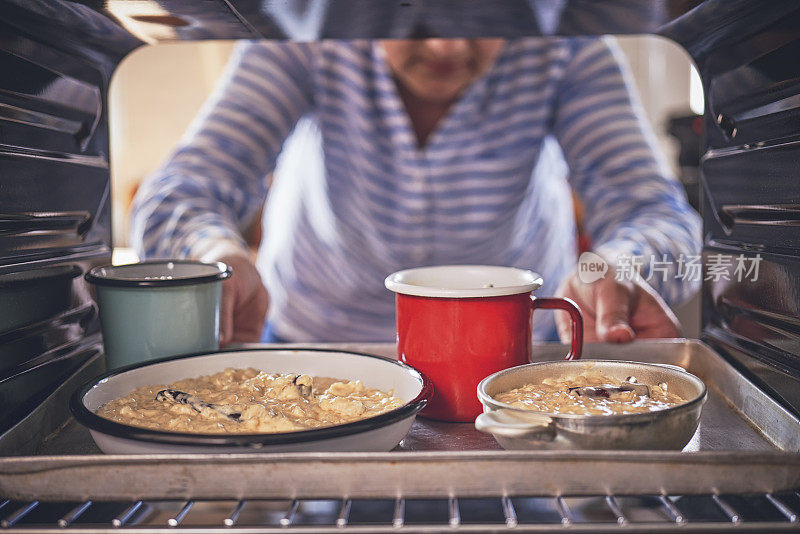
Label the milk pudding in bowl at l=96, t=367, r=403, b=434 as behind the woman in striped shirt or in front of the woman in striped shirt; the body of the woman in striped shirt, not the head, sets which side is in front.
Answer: in front

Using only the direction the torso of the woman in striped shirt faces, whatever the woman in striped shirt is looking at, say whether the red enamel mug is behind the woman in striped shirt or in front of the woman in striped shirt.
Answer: in front

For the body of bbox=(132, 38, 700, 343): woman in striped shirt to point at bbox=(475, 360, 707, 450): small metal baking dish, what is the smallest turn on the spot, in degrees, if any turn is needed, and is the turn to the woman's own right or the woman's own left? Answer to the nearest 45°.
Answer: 0° — they already face it

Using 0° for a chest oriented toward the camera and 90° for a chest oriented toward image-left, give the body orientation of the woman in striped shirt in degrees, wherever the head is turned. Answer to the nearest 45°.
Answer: approximately 0°

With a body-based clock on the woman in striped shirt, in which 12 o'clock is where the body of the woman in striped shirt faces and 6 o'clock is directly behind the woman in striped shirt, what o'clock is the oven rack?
The oven rack is roughly at 12 o'clock from the woman in striped shirt.

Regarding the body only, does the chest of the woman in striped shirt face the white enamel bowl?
yes
